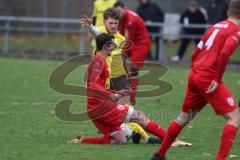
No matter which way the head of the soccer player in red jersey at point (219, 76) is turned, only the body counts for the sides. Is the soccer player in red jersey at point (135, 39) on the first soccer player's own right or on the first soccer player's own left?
on the first soccer player's own left

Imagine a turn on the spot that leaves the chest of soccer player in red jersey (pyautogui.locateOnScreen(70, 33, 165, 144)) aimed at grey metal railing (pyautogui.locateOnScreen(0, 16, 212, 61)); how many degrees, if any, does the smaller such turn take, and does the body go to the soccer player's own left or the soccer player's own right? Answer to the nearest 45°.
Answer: approximately 90° to the soccer player's own left

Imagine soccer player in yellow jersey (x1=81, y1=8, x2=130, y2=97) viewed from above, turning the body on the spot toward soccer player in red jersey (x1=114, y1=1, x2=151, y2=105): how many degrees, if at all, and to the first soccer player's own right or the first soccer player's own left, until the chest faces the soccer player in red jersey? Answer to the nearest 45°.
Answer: approximately 135° to the first soccer player's own left

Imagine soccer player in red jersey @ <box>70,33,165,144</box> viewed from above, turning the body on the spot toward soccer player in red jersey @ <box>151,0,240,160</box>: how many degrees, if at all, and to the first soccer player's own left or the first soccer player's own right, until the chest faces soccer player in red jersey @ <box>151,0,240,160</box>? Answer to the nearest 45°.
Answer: approximately 45° to the first soccer player's own right

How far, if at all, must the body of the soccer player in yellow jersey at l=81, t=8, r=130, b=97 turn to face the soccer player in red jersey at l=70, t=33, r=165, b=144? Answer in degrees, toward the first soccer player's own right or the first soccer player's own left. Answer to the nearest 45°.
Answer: approximately 45° to the first soccer player's own right

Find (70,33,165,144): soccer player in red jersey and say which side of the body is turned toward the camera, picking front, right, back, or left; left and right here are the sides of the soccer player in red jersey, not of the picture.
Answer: right

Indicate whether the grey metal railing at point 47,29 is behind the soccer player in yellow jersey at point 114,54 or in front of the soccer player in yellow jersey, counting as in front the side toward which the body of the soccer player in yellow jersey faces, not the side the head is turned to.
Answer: behind
